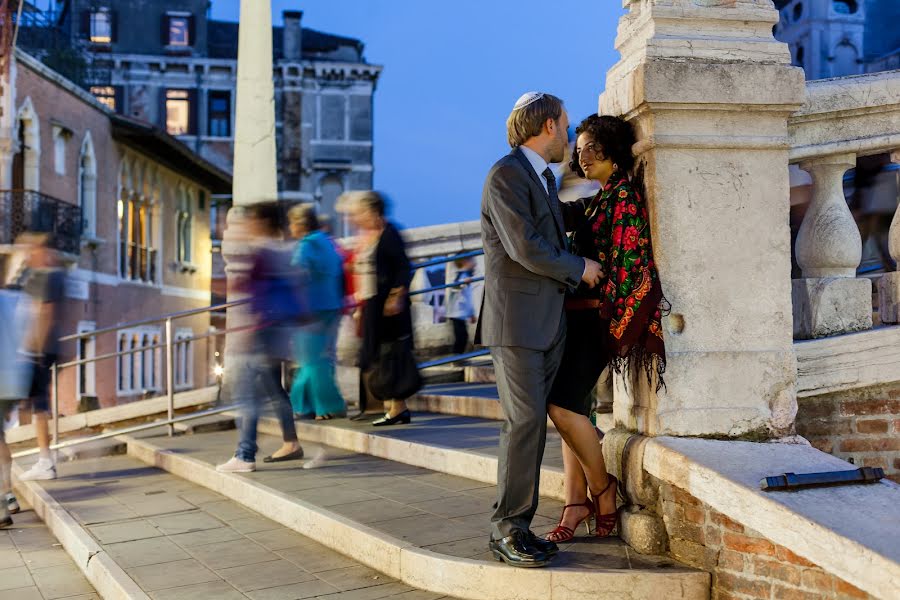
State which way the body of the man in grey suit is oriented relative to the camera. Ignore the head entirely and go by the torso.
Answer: to the viewer's right

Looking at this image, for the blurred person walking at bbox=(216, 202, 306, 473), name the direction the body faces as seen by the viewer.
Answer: to the viewer's left

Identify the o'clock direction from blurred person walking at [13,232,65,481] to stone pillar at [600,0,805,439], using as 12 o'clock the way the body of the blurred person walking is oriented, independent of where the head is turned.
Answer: The stone pillar is roughly at 8 o'clock from the blurred person walking.

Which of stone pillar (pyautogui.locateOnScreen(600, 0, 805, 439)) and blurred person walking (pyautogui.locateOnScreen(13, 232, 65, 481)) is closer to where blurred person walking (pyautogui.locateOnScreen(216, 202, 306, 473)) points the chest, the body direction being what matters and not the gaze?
the blurred person walking

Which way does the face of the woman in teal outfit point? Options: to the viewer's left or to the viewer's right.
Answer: to the viewer's left

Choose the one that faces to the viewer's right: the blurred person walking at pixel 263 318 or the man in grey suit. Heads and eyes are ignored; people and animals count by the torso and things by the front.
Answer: the man in grey suit
